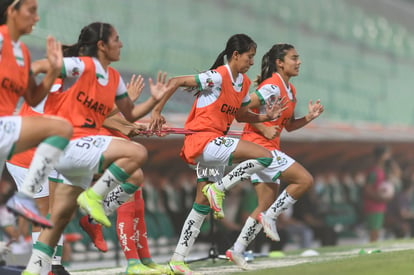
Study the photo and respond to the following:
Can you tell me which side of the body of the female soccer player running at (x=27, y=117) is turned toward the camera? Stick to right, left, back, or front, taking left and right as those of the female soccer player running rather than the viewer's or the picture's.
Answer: right

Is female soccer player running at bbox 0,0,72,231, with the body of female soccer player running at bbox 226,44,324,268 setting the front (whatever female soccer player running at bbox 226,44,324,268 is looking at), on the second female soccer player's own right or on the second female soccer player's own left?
on the second female soccer player's own right

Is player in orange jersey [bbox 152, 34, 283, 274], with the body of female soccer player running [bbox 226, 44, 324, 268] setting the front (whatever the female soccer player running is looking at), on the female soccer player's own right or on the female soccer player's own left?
on the female soccer player's own right

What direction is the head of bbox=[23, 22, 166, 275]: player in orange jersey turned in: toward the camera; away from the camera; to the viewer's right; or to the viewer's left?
to the viewer's right

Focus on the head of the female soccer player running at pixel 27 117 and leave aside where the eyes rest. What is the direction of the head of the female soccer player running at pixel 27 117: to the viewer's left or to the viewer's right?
to the viewer's right
